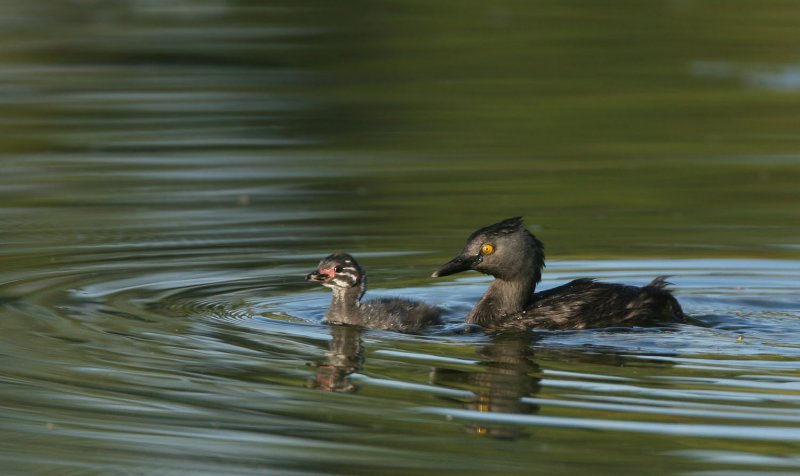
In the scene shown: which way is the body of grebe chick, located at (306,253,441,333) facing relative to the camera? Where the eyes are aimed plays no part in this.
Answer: to the viewer's left
